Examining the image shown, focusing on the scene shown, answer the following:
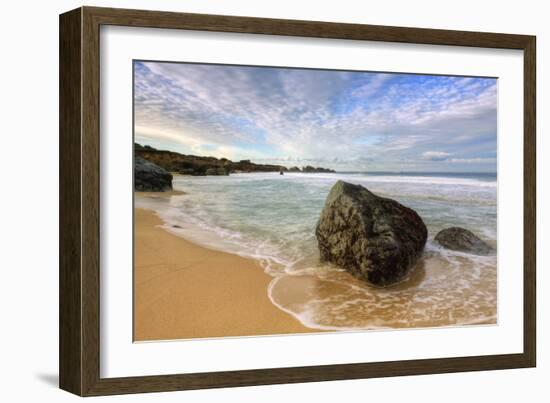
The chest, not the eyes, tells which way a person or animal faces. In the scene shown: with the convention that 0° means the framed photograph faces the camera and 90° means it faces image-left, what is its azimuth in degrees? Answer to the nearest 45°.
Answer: approximately 315°
